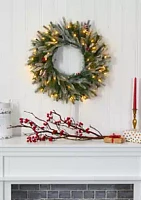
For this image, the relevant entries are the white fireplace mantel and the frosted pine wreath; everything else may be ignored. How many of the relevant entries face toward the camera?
2

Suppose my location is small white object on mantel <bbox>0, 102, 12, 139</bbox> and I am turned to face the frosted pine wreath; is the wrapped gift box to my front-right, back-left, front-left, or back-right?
front-right

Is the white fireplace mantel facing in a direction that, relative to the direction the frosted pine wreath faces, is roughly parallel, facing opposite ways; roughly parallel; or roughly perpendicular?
roughly parallel

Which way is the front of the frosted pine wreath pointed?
toward the camera

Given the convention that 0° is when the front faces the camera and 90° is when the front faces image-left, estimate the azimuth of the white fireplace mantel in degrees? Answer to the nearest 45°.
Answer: approximately 0°
